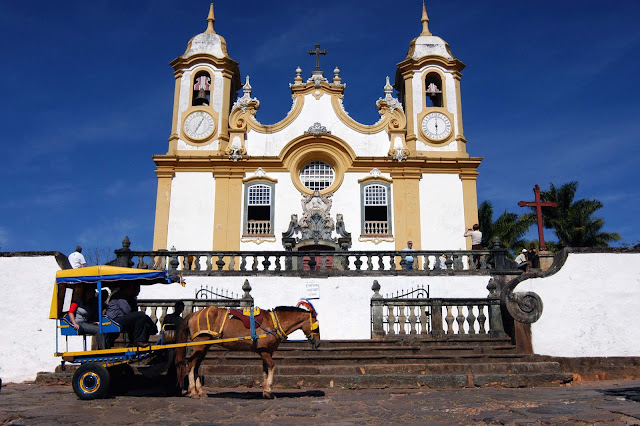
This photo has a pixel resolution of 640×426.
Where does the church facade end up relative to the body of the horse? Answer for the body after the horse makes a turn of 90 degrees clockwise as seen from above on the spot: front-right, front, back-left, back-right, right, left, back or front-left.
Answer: back

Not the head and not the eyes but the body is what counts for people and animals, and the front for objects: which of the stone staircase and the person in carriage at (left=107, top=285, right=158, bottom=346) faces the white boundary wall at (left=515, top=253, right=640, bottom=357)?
the person in carriage

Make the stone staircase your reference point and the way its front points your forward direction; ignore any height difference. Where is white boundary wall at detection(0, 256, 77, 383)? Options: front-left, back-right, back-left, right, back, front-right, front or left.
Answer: right

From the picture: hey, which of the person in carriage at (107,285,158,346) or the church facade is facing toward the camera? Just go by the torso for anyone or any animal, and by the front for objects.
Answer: the church facade

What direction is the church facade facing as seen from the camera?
toward the camera

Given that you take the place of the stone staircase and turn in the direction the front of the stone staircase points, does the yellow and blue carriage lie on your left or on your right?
on your right

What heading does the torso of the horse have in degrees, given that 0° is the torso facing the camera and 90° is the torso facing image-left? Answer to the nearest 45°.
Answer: approximately 270°

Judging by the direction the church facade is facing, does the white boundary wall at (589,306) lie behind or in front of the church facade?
in front

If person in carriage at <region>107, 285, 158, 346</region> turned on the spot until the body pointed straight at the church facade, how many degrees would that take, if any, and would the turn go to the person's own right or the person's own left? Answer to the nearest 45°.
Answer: approximately 45° to the person's own left

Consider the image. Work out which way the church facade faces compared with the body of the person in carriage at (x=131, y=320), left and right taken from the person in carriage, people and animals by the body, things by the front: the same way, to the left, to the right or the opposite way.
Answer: to the right

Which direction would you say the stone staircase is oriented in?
toward the camera

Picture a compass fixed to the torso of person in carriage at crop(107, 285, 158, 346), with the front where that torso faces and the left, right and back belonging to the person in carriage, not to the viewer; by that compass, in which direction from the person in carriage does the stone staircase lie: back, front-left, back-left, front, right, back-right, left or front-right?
front

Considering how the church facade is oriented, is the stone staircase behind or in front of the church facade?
in front
